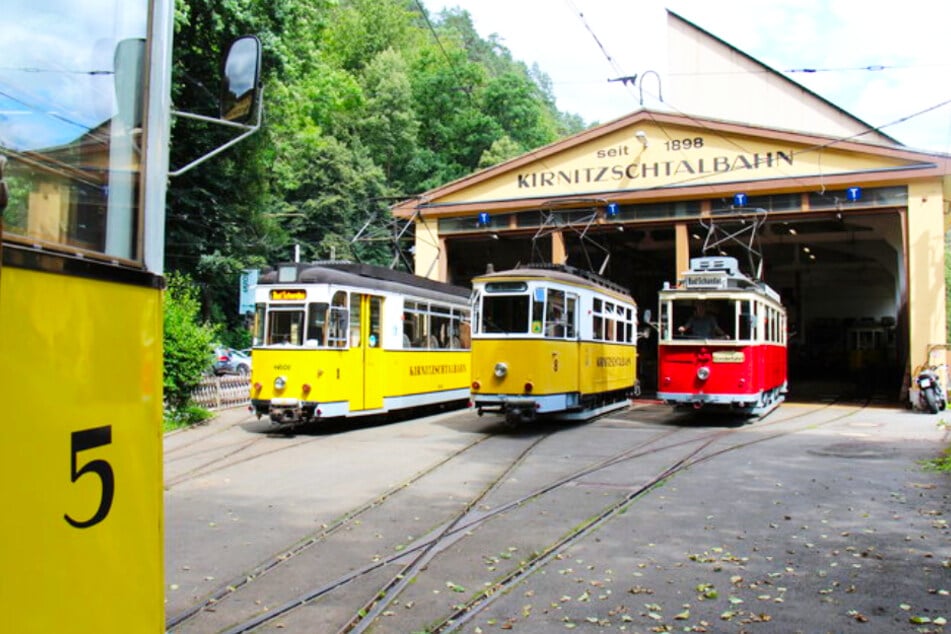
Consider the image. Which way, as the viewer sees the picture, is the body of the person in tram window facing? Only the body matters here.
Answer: toward the camera

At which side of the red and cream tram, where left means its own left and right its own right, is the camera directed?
front

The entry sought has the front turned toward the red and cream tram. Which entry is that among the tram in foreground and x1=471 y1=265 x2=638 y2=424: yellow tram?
the tram in foreground

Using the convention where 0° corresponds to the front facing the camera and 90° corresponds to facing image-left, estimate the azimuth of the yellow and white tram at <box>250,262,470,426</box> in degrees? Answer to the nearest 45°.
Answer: approximately 45°

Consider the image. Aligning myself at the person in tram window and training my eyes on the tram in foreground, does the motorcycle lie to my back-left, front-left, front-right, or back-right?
back-left

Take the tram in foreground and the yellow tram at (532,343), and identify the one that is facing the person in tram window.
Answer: the tram in foreground

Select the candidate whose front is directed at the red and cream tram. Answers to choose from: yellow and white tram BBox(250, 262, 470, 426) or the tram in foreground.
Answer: the tram in foreground

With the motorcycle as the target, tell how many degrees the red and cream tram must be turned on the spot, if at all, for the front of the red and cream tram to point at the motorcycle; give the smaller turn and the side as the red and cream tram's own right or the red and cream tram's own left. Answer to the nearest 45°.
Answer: approximately 135° to the red and cream tram's own left

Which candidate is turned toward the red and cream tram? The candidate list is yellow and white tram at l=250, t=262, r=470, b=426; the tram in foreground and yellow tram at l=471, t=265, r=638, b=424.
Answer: the tram in foreground

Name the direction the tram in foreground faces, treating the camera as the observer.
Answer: facing away from the viewer and to the right of the viewer
